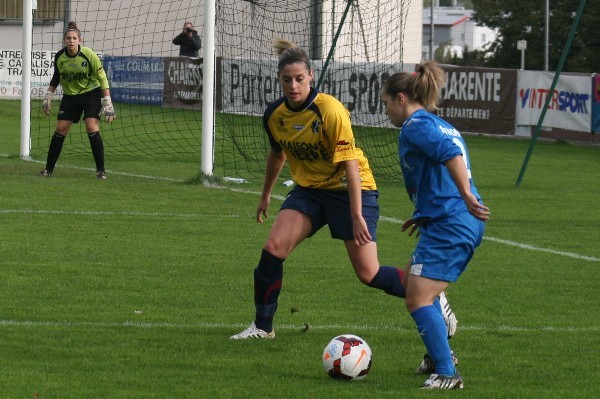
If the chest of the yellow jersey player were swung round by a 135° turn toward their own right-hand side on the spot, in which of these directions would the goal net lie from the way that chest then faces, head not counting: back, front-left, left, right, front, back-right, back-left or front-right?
front

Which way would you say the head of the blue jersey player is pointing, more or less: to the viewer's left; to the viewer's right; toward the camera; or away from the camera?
to the viewer's left

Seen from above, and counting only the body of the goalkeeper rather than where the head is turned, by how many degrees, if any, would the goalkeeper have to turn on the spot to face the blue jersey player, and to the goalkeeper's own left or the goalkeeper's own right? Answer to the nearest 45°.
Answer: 0° — they already face them

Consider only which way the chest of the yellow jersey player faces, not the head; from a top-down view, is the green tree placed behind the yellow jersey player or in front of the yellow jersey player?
behind

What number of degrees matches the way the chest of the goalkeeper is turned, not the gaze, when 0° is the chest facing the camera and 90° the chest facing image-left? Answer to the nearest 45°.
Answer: approximately 0°

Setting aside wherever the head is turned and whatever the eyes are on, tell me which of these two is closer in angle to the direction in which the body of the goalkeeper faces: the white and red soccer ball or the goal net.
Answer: the white and red soccer ball

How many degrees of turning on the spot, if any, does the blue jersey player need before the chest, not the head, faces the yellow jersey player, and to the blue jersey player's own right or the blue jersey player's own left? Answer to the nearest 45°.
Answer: approximately 45° to the blue jersey player's own right

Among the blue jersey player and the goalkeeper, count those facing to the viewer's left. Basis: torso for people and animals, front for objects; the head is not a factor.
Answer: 1

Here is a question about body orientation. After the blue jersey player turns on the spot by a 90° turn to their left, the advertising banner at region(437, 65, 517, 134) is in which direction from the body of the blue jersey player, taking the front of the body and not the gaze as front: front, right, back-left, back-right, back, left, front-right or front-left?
back

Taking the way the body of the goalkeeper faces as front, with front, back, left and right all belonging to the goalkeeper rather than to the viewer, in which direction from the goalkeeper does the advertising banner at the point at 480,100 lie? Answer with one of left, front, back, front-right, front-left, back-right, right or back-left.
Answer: back-left

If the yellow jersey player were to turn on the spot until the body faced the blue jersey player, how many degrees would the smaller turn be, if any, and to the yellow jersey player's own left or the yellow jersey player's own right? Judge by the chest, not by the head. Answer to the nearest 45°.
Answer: approximately 90° to the yellow jersey player's own left
